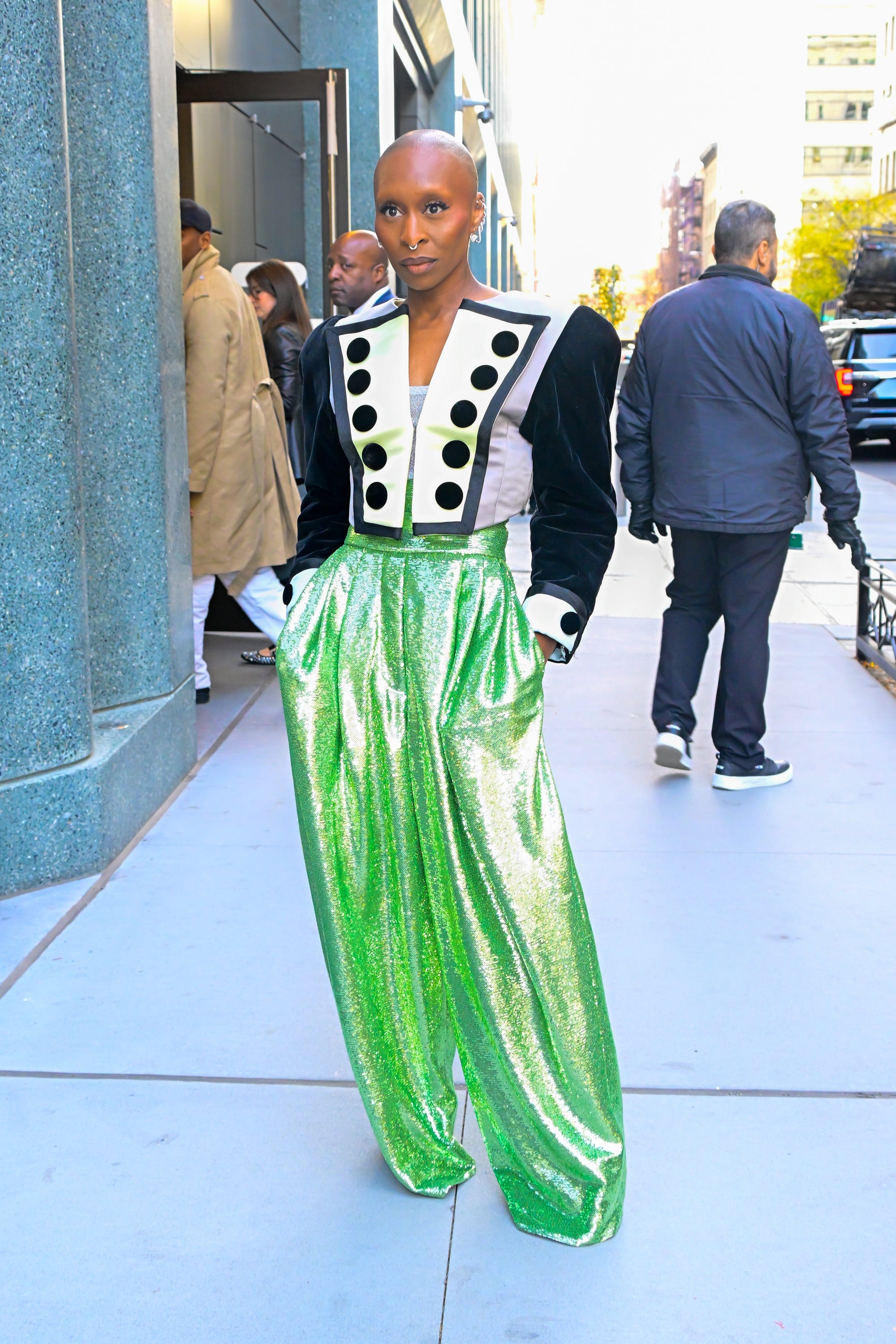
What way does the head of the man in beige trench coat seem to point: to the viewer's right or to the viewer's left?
to the viewer's left

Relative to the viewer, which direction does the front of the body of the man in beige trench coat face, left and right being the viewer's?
facing to the left of the viewer

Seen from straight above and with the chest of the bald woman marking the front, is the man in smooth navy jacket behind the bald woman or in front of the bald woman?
behind

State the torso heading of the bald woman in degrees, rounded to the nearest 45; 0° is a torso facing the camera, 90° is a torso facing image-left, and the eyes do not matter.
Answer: approximately 45°

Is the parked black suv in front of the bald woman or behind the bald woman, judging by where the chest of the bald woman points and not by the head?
behind

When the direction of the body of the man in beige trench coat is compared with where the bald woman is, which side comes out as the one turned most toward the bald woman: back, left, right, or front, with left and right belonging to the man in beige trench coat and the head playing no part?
left

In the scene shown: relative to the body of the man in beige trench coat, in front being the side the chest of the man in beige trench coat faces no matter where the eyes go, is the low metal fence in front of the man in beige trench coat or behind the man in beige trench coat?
behind

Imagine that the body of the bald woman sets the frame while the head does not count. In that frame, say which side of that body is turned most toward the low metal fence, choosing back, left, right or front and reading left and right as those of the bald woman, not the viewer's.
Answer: back

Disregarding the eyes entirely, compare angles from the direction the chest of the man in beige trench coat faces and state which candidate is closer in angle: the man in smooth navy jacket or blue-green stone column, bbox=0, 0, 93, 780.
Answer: the blue-green stone column
